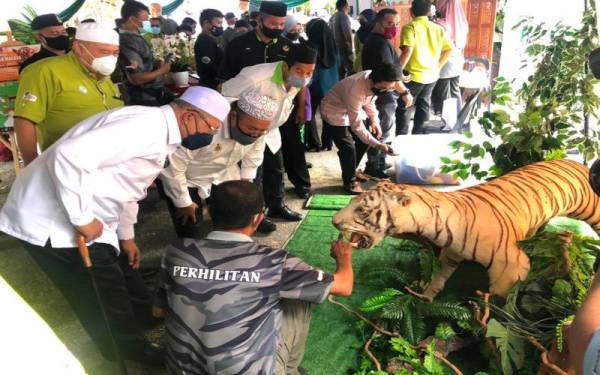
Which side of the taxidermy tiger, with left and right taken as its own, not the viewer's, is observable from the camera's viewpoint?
left

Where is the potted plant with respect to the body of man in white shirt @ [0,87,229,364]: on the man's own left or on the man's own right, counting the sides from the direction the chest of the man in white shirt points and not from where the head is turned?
on the man's own left

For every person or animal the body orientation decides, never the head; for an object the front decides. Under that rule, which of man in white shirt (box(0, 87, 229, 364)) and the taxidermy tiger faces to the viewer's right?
the man in white shirt

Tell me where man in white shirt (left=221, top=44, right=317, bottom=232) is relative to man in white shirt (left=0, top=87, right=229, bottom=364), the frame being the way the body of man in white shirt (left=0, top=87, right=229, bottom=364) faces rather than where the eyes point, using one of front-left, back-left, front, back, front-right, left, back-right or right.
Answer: front-left

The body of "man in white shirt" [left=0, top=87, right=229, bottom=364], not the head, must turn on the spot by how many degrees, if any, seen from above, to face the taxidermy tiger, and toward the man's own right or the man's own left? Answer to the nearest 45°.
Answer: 0° — they already face it

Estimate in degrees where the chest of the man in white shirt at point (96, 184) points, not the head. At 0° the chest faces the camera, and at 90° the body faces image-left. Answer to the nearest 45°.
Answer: approximately 270°

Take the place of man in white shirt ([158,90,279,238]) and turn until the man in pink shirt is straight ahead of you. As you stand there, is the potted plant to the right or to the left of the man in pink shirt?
left
